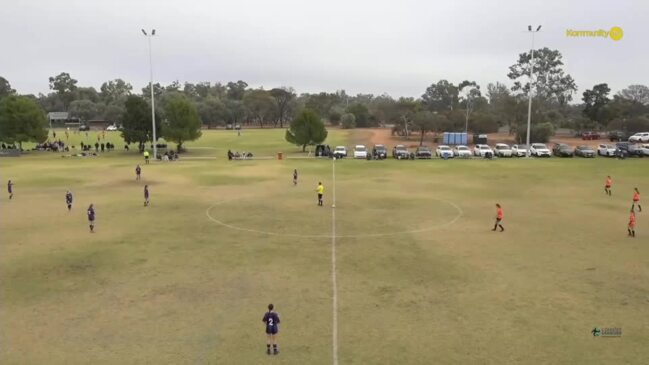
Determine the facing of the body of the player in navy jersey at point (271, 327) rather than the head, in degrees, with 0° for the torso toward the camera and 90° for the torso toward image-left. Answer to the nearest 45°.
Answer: approximately 180°
